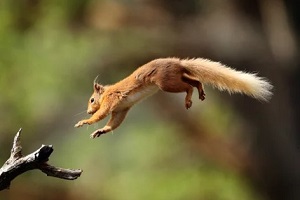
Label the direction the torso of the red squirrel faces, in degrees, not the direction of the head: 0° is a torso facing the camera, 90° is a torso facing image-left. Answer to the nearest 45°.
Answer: approximately 90°
